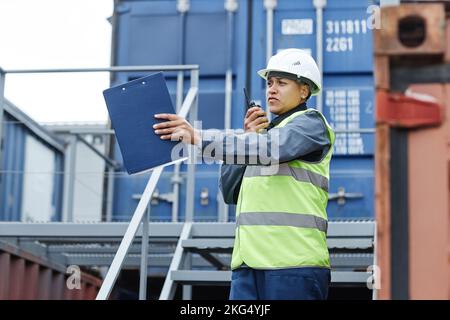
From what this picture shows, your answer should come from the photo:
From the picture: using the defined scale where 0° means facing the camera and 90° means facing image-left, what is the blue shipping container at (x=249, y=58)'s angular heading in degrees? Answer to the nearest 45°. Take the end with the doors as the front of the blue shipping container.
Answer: approximately 0°

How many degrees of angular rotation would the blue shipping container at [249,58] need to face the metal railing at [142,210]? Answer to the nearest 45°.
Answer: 0° — it already faces it
